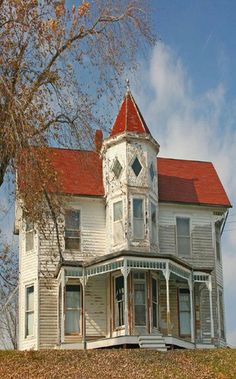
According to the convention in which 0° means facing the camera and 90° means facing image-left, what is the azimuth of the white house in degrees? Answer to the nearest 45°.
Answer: approximately 0°
